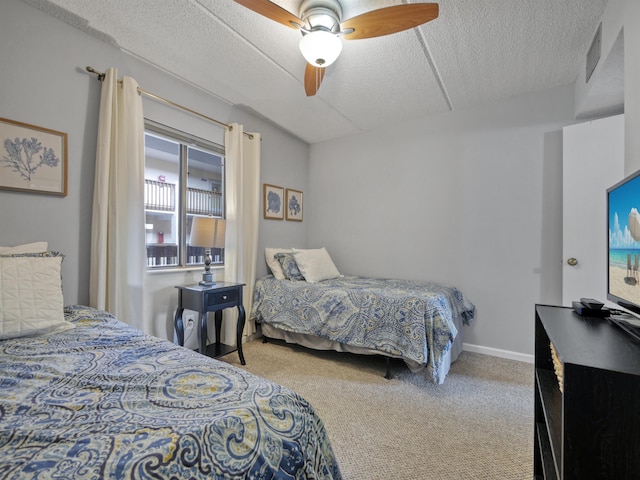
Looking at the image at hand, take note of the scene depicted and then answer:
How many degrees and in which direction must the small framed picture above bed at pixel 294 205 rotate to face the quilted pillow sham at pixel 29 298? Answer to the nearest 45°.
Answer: approximately 90° to its right

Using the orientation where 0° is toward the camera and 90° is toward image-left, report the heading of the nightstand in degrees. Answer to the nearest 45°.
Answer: approximately 315°

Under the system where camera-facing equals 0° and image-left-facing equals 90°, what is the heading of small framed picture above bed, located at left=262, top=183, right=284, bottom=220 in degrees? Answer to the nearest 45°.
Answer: approximately 315°

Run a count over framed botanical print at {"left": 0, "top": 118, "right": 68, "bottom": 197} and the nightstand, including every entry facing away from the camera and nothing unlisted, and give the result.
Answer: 0

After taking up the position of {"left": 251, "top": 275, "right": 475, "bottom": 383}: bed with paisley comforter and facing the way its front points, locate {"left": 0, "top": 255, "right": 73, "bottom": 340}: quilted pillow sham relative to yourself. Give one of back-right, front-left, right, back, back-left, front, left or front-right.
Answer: right

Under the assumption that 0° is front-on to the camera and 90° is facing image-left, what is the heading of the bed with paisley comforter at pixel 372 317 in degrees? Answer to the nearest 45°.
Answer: approximately 315°

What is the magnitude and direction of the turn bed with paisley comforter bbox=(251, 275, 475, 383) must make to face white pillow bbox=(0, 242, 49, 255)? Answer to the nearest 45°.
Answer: approximately 90° to its right

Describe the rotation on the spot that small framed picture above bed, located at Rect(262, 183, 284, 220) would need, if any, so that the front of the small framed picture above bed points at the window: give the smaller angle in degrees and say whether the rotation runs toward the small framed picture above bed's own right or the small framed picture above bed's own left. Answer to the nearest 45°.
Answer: approximately 90° to the small framed picture above bed's own right

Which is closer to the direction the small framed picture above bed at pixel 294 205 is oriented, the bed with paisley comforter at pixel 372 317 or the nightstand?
the bed with paisley comforter

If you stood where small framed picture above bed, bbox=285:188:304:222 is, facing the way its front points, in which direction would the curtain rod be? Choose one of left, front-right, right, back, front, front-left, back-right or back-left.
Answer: right

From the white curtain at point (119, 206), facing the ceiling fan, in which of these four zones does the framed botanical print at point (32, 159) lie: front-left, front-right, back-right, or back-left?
back-right

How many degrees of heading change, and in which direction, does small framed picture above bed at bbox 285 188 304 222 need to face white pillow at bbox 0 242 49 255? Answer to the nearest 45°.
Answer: approximately 90° to its right

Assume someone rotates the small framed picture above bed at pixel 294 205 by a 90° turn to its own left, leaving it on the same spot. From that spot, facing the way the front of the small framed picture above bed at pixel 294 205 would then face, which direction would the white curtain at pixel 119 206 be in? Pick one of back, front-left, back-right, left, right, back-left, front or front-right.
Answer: back
